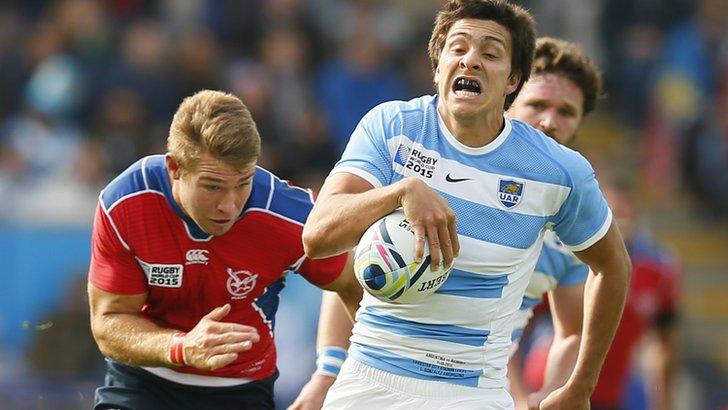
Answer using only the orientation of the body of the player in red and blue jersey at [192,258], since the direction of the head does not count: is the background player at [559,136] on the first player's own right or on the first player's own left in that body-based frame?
on the first player's own left

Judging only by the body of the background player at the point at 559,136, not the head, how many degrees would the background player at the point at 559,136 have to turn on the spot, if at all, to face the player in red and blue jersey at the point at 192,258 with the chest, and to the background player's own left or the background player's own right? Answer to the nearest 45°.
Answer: approximately 45° to the background player's own right

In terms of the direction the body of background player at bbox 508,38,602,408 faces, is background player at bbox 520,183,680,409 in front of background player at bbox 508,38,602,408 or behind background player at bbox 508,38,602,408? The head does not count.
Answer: behind

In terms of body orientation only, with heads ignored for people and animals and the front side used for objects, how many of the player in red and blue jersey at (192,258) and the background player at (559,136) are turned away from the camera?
0

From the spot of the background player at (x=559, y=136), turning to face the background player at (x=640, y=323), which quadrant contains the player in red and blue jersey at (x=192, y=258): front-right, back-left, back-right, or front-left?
back-left

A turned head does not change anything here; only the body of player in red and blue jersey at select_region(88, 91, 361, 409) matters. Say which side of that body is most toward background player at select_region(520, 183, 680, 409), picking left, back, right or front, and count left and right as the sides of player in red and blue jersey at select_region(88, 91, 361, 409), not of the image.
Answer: back

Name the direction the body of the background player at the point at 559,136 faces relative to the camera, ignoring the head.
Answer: toward the camera
